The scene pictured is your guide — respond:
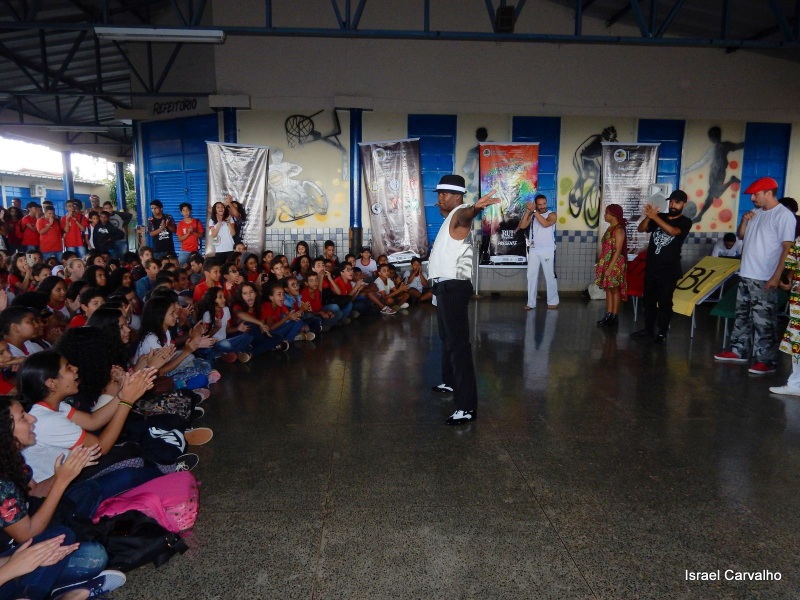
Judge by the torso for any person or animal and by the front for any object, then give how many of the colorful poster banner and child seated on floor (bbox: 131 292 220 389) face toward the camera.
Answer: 1

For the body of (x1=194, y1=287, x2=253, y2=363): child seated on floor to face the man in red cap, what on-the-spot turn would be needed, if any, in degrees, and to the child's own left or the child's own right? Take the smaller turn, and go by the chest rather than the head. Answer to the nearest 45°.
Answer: approximately 45° to the child's own left

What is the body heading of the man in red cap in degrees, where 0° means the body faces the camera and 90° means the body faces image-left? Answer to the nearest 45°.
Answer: approximately 45°

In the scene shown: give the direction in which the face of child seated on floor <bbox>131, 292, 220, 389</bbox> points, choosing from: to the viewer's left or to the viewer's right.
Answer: to the viewer's right

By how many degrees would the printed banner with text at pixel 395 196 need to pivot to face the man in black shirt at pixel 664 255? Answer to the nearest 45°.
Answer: approximately 45° to its left

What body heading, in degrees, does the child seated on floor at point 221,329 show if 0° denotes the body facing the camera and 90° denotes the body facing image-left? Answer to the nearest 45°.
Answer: approximately 315°

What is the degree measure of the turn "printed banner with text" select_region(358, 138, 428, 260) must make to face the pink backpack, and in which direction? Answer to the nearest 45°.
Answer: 0° — it already faces it

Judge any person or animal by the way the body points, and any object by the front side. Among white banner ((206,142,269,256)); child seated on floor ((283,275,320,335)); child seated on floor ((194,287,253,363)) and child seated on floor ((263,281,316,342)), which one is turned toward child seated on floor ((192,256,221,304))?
the white banner

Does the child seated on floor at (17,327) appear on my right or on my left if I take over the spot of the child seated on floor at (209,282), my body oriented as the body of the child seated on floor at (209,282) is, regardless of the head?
on my right

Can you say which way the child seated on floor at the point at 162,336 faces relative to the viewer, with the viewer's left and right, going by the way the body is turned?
facing to the right of the viewer
